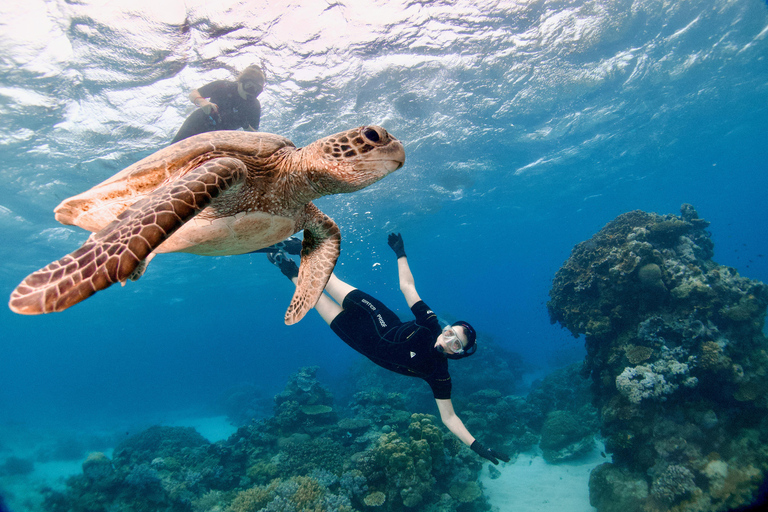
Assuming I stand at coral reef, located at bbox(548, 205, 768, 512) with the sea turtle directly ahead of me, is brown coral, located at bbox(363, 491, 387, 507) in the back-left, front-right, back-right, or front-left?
front-right

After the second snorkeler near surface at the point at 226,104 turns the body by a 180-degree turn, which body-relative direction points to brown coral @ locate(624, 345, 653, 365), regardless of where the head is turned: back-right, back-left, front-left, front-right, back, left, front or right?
back-right

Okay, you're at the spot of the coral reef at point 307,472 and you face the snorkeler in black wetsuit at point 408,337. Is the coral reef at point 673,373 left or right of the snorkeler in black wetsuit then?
left

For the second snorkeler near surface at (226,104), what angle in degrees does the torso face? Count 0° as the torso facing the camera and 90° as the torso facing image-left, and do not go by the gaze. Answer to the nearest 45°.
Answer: approximately 315°
